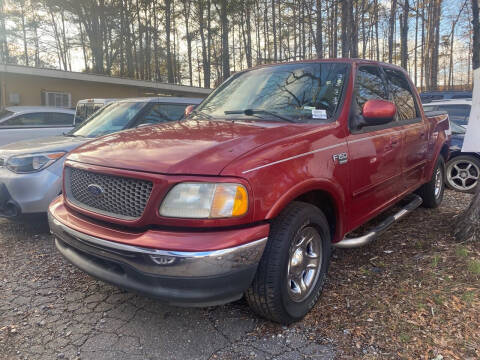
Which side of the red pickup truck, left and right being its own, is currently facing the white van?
right

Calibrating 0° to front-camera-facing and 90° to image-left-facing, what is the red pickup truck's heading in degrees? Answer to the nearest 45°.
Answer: approximately 45°
